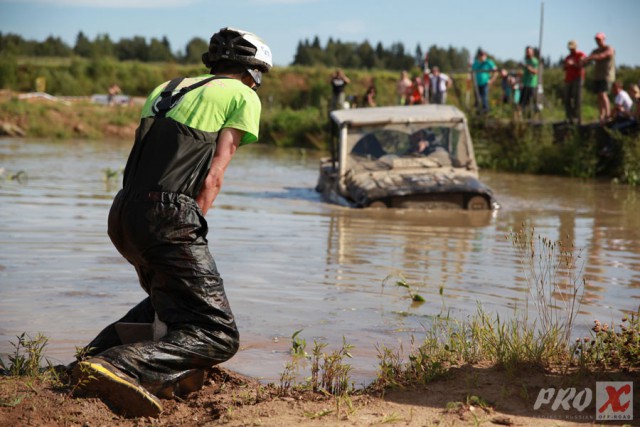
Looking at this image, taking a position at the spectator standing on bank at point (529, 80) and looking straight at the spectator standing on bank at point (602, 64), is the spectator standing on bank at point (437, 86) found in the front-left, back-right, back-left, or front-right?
back-right

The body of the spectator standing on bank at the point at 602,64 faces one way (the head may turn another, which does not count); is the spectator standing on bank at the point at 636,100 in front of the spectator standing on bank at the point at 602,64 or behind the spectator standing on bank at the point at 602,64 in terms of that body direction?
behind

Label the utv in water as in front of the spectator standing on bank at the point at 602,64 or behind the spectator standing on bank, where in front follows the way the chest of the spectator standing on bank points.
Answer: in front

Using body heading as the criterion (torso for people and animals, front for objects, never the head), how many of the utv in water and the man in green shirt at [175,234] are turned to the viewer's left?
0

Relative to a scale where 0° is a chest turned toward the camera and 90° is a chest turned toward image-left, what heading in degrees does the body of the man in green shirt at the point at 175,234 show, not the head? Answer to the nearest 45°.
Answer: approximately 225°

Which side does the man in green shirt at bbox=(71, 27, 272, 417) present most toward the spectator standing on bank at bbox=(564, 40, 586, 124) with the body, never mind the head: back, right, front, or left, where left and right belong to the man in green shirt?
front

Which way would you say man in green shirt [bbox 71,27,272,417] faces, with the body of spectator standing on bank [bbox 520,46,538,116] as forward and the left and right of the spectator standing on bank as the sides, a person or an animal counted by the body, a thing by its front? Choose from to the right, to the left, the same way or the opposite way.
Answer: the opposite way

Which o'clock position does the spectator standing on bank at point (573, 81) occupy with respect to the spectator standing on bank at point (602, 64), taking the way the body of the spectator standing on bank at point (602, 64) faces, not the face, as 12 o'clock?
the spectator standing on bank at point (573, 81) is roughly at 2 o'clock from the spectator standing on bank at point (602, 64).

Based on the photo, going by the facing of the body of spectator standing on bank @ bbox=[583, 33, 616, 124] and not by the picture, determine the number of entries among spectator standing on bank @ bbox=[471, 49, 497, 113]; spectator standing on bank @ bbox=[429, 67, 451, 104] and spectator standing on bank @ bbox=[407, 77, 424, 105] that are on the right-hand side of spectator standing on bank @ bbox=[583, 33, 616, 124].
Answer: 3

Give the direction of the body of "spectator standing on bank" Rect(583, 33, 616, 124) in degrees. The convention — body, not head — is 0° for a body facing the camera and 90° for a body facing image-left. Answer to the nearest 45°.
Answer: approximately 45°

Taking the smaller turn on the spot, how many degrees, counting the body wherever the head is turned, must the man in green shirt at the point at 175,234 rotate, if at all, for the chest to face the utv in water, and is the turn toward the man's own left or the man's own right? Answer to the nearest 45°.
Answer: approximately 45° to the man's own left

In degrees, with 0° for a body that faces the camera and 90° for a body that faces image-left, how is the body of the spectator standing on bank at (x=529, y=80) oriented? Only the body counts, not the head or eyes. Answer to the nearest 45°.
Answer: approximately 45°

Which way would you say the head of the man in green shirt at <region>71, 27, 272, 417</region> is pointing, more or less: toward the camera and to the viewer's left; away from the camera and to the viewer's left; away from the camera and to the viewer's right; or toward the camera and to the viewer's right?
away from the camera and to the viewer's right

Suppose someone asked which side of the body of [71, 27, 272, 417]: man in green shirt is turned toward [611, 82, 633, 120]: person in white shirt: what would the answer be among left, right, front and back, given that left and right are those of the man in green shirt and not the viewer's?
front
